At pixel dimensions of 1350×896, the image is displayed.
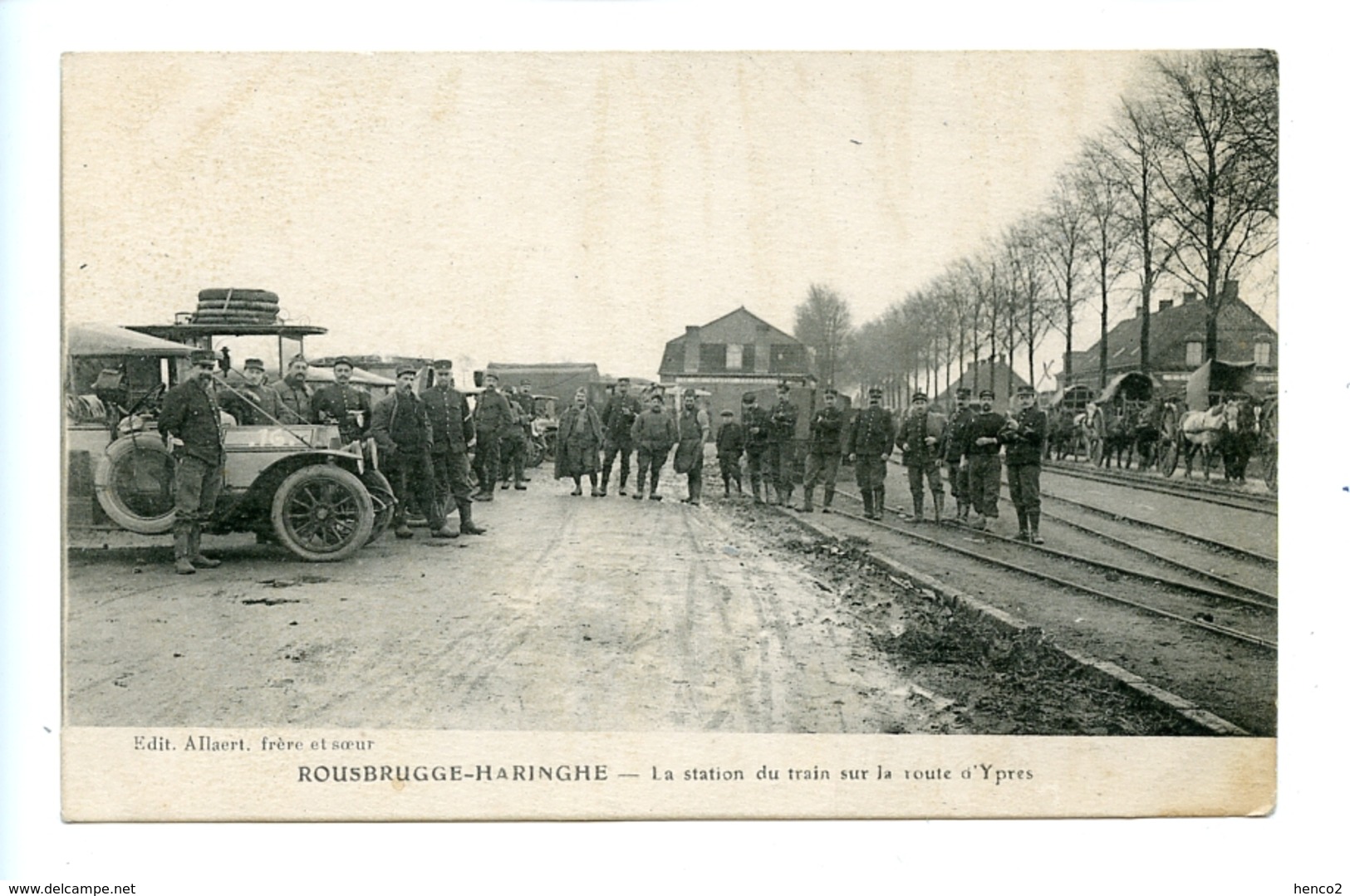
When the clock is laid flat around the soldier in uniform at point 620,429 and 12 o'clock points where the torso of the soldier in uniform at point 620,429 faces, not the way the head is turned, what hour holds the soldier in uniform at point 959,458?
the soldier in uniform at point 959,458 is roughly at 10 o'clock from the soldier in uniform at point 620,429.

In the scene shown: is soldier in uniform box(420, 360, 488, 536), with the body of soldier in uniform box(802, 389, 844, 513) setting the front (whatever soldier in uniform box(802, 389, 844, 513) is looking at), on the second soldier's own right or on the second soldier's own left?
on the second soldier's own right

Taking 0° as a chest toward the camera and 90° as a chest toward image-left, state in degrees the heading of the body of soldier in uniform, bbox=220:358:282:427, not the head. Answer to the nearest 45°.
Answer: approximately 0°

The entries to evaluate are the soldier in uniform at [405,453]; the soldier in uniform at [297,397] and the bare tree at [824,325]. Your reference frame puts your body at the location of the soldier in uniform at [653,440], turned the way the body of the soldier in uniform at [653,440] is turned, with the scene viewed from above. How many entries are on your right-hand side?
2
